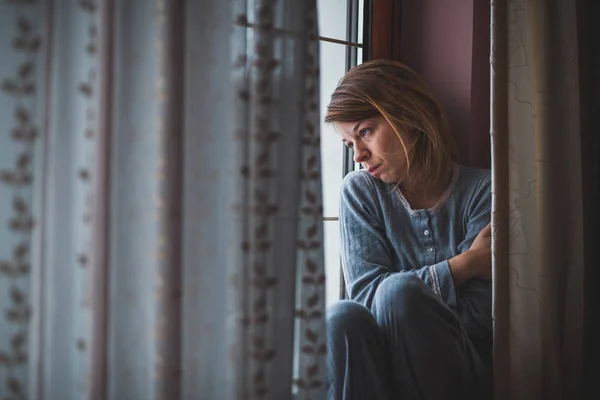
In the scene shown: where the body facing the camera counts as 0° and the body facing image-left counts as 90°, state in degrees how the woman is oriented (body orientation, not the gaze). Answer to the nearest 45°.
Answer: approximately 45°

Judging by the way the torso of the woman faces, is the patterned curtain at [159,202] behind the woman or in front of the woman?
in front

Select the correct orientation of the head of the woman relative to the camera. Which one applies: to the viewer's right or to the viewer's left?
to the viewer's left
